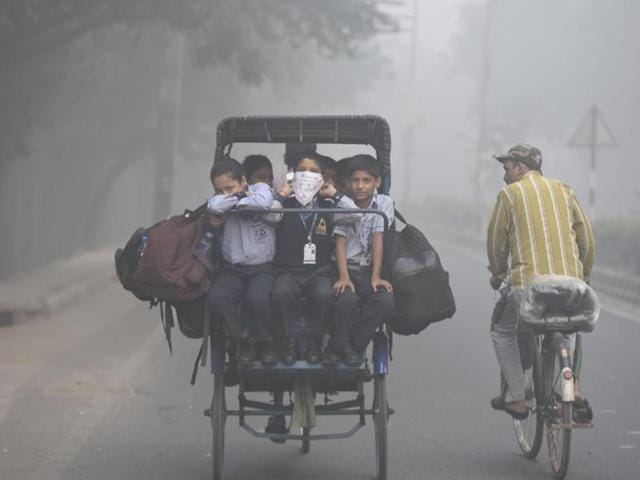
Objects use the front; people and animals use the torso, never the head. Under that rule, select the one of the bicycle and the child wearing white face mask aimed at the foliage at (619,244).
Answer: the bicycle

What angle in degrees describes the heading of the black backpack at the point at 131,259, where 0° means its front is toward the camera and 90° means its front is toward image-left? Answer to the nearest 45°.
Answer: approximately 90°

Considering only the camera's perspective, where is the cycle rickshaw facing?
facing away from the viewer

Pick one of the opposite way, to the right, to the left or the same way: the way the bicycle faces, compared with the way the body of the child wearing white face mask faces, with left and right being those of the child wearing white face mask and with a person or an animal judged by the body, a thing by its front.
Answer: the opposite way

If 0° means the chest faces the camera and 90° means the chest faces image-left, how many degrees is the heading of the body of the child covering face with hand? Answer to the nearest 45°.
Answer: approximately 0°

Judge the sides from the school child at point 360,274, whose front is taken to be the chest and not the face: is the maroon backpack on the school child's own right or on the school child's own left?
on the school child's own right

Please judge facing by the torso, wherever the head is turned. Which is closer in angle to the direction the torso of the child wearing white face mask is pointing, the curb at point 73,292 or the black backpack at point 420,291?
the black backpack

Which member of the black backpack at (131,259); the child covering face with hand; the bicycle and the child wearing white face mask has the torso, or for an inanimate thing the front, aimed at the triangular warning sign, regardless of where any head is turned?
the bicycle

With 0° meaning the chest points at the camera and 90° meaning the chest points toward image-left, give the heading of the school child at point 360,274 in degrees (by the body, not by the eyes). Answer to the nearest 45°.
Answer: approximately 0°

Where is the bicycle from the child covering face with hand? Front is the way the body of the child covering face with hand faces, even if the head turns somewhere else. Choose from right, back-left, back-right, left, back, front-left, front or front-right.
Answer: left

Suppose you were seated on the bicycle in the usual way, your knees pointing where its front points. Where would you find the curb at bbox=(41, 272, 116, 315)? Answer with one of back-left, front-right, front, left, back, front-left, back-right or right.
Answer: front-left

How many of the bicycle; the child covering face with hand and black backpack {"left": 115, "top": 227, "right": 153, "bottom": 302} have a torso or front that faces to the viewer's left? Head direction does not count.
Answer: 1
